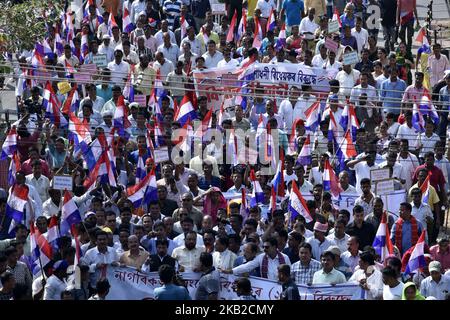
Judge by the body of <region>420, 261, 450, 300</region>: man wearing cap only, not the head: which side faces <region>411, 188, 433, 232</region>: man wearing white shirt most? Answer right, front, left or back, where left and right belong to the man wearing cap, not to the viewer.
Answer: back

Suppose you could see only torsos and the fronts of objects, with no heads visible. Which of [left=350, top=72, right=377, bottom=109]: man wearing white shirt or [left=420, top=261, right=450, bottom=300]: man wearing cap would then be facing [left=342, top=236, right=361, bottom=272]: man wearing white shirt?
[left=350, top=72, right=377, bottom=109]: man wearing white shirt

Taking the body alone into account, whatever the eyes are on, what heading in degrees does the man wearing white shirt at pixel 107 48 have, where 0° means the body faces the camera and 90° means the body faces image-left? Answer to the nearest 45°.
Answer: approximately 0°

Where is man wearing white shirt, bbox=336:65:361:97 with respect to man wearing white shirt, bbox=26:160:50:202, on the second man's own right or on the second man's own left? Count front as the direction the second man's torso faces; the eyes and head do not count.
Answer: on the second man's own left

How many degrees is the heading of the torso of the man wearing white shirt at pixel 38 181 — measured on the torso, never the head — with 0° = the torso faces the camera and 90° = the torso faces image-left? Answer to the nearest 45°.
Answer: approximately 0°

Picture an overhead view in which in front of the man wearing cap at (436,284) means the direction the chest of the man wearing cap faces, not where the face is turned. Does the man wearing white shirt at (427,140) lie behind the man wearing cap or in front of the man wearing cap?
behind

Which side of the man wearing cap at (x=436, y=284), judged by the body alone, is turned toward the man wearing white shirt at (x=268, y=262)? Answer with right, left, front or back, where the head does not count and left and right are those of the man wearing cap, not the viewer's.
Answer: right
